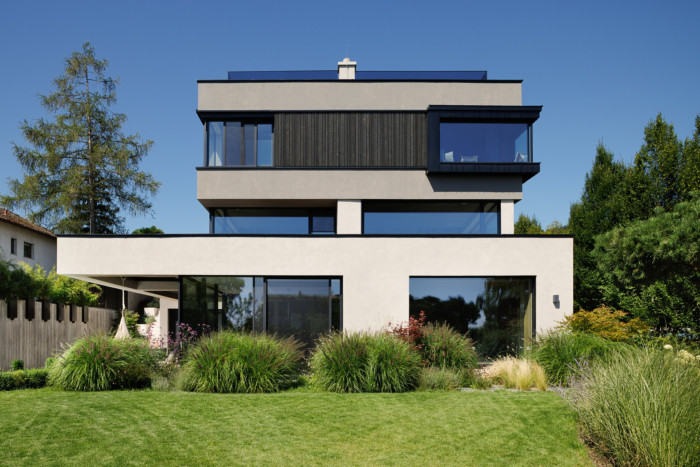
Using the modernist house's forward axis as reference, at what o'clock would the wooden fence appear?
The wooden fence is roughly at 3 o'clock from the modernist house.

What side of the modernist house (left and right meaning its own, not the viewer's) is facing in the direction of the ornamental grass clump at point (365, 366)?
front

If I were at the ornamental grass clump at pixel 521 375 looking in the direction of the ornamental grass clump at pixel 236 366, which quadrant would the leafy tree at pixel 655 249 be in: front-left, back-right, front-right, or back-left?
back-right

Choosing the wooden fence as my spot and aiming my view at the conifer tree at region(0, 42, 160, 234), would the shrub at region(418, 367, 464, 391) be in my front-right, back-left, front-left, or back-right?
back-right

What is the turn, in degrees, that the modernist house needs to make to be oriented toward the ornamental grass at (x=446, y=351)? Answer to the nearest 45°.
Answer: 0° — it already faces it

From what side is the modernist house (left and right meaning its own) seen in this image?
front

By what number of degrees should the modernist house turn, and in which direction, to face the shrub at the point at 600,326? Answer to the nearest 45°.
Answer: approximately 45° to its left

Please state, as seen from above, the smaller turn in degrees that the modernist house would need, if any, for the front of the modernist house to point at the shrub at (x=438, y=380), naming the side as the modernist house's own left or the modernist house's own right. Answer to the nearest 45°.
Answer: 0° — it already faces it
